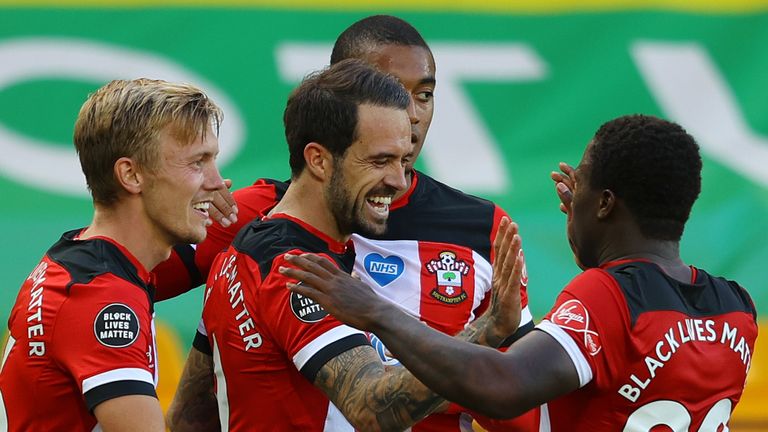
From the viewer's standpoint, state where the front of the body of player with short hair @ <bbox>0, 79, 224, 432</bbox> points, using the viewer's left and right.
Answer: facing to the right of the viewer

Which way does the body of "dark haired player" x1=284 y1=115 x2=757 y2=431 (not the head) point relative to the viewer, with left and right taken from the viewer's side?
facing away from the viewer and to the left of the viewer

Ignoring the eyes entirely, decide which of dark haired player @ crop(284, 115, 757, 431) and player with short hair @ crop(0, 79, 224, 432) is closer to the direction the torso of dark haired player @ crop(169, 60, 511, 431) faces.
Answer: the dark haired player

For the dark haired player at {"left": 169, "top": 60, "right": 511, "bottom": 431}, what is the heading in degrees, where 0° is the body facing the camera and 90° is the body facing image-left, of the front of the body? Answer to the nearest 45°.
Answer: approximately 270°

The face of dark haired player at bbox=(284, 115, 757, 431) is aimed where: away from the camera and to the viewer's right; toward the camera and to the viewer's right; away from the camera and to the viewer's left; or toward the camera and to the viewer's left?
away from the camera and to the viewer's left

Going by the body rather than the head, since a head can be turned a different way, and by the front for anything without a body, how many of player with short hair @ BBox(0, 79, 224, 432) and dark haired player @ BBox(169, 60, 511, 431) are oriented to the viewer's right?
2

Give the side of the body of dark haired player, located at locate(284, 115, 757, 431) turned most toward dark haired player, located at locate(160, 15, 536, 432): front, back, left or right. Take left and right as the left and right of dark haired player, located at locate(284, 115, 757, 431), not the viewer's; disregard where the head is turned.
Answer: front

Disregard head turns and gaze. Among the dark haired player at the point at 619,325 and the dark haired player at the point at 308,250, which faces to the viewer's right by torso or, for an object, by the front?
the dark haired player at the point at 308,250

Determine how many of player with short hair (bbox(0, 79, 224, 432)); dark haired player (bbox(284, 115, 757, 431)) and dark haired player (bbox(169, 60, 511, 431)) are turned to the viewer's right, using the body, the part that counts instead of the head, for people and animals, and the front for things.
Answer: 2

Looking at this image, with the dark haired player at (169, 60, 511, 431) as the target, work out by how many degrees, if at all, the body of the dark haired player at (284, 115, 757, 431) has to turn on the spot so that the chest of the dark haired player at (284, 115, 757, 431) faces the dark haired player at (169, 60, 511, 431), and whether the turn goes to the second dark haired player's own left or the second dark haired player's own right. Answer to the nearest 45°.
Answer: approximately 45° to the second dark haired player's own left
